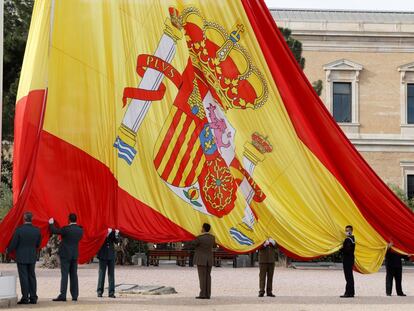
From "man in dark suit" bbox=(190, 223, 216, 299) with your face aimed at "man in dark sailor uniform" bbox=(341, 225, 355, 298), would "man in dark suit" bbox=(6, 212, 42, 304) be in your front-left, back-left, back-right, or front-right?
back-right

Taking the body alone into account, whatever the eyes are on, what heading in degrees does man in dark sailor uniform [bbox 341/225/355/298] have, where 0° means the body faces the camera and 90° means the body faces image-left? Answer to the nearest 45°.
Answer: approximately 90°

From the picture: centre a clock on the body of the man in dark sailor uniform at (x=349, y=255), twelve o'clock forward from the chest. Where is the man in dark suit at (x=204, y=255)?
the man in dark suit at (x=204, y=255) is roughly at 12 o'clock from the man in dark sailor uniform at (x=349, y=255).
